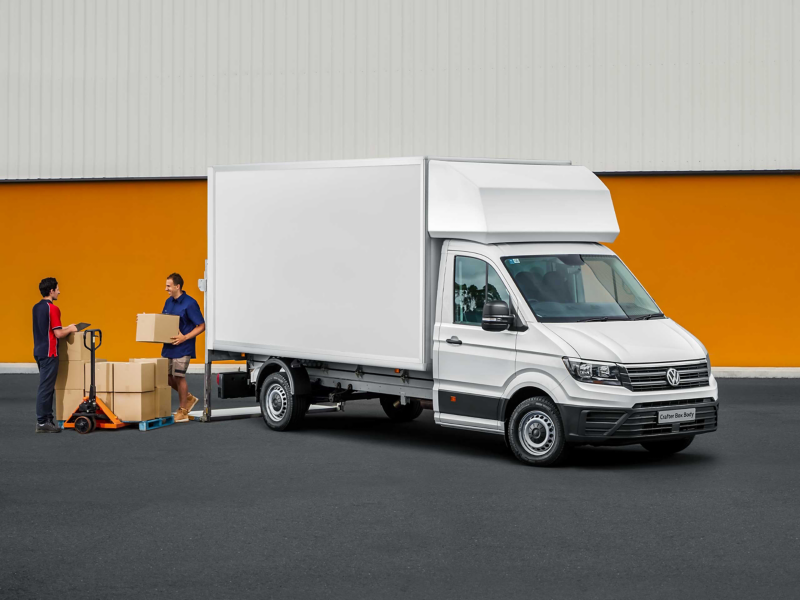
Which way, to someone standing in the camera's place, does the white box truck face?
facing the viewer and to the right of the viewer

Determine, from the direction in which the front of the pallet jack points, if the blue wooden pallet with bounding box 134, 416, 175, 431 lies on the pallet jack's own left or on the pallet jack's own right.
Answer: on the pallet jack's own right

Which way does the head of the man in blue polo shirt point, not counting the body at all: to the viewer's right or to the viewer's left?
to the viewer's left
